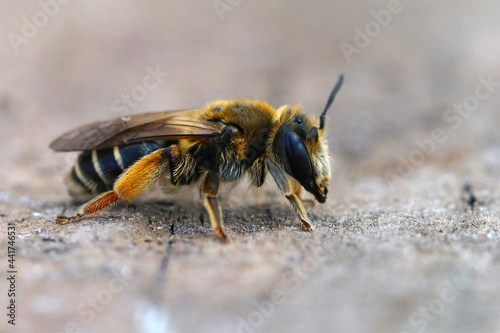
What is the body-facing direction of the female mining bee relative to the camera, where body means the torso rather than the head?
to the viewer's right
